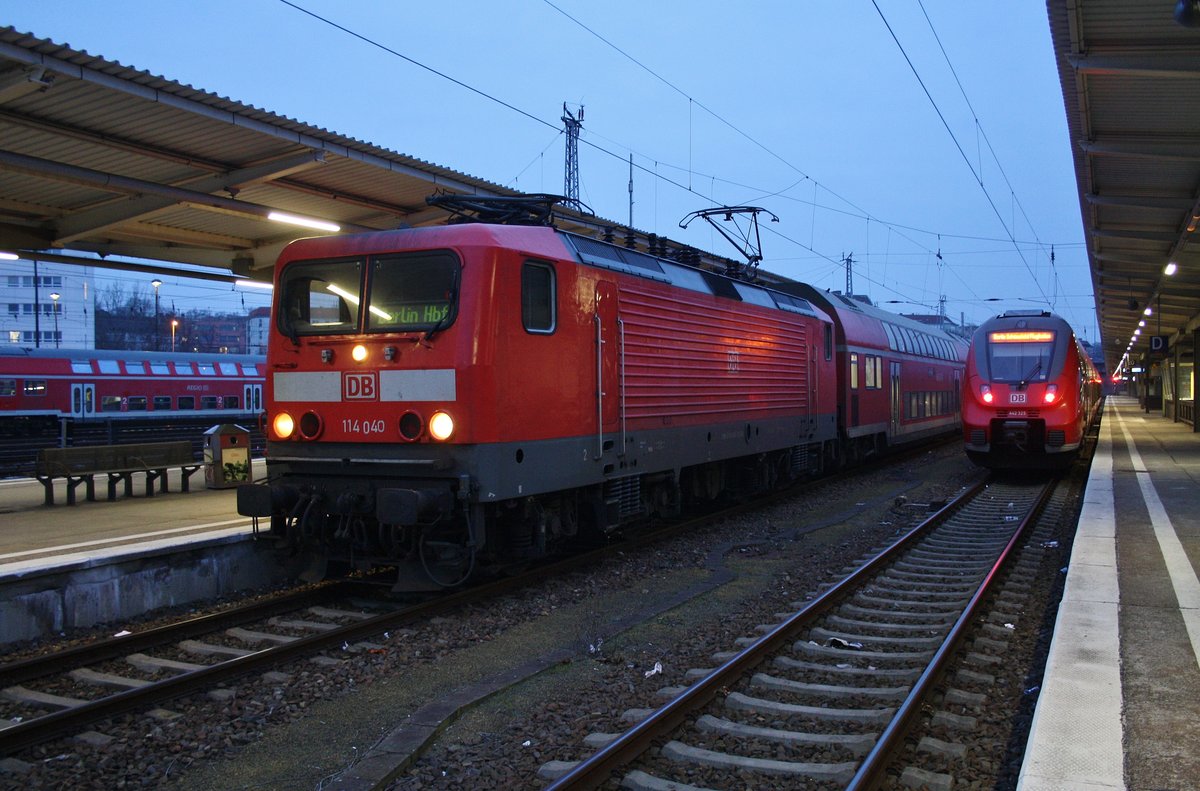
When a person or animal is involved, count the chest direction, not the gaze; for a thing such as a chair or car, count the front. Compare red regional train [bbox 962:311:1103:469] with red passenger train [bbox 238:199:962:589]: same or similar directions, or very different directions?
same or similar directions

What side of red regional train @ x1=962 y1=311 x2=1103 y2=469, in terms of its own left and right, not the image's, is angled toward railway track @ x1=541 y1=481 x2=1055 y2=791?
front

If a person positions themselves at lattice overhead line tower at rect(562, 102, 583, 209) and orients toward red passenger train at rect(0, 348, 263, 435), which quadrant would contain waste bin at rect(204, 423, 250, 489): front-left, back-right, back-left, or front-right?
front-left

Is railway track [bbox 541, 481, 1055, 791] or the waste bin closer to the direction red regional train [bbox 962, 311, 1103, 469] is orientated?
the railway track

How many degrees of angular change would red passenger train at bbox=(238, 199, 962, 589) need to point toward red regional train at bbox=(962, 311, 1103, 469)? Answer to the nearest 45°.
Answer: approximately 180°

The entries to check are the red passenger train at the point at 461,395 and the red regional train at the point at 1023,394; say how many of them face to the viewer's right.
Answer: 0

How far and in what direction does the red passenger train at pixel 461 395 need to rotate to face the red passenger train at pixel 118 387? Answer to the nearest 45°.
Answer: approximately 90° to its right

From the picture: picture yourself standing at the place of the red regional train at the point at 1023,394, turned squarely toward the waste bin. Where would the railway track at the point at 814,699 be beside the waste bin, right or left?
left

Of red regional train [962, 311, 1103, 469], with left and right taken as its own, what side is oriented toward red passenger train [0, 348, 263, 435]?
right

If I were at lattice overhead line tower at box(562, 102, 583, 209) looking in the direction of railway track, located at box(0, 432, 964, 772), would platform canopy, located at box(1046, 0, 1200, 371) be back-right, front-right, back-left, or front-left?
front-left

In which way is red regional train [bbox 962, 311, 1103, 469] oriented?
toward the camera

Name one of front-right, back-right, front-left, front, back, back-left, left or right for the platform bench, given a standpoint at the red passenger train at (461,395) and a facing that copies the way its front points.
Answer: right

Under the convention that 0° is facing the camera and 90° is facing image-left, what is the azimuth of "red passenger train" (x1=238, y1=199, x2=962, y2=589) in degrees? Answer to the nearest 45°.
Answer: approximately 45°
